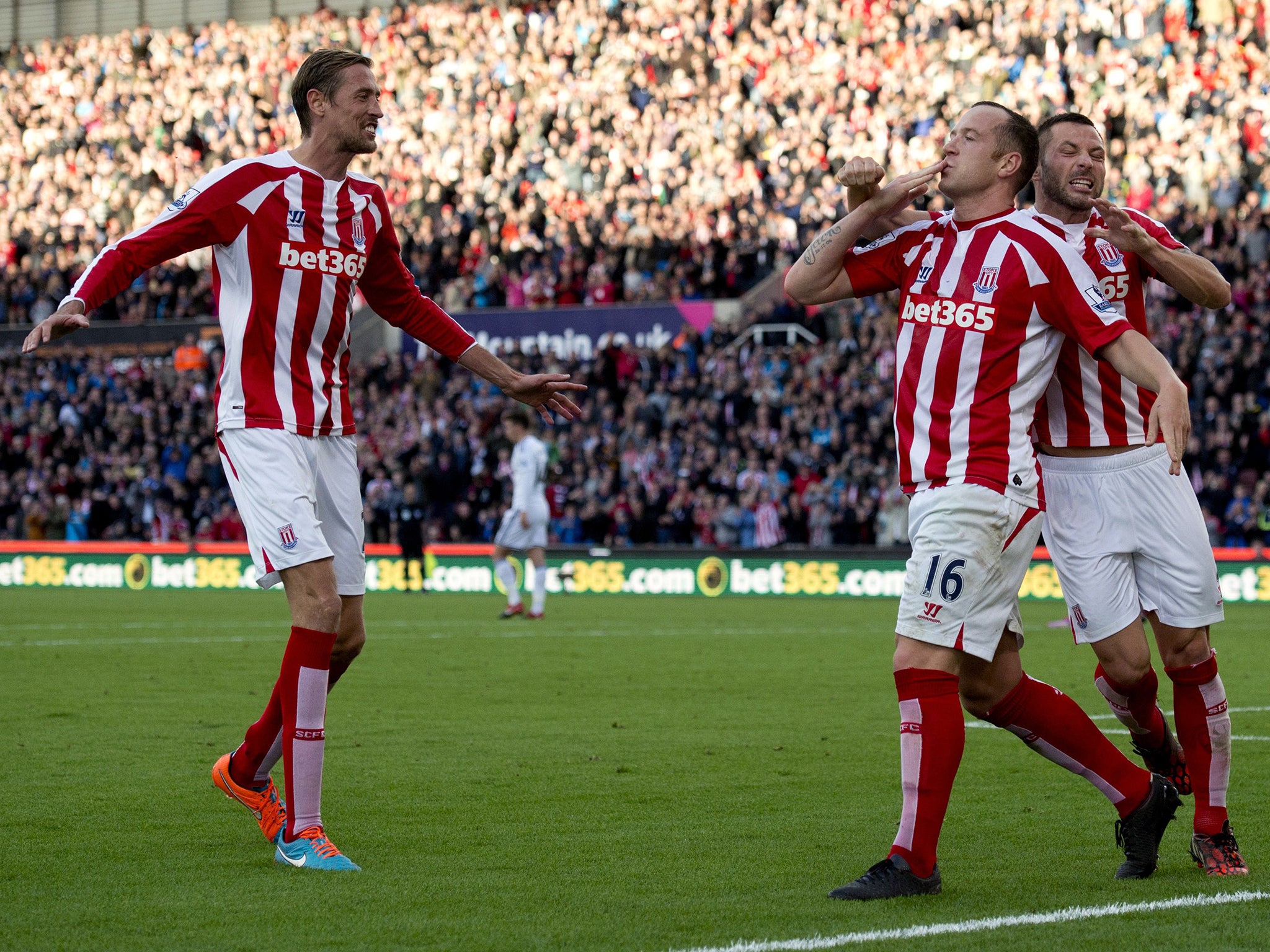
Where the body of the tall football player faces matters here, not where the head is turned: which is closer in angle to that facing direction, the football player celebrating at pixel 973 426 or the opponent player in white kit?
the football player celebrating

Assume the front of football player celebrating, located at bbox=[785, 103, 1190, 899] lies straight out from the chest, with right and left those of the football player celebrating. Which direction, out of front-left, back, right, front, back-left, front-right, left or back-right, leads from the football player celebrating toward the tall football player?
front-right

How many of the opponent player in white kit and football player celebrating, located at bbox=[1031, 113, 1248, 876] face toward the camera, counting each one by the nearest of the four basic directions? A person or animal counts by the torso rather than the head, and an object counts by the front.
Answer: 1

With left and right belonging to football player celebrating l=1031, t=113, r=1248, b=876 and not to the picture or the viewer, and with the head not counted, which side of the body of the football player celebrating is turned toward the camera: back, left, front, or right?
front

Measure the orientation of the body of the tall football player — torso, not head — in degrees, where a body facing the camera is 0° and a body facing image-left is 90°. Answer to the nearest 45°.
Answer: approximately 315°

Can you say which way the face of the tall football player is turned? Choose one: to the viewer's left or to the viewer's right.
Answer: to the viewer's right

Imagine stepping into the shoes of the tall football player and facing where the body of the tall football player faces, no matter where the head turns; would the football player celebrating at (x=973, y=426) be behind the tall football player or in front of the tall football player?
in front

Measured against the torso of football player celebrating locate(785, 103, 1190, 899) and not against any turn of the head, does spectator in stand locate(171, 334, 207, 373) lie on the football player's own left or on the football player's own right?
on the football player's own right

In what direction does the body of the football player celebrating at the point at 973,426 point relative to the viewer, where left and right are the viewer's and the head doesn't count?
facing the viewer and to the left of the viewer

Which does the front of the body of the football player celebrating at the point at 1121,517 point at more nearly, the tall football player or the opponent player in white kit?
the tall football player
